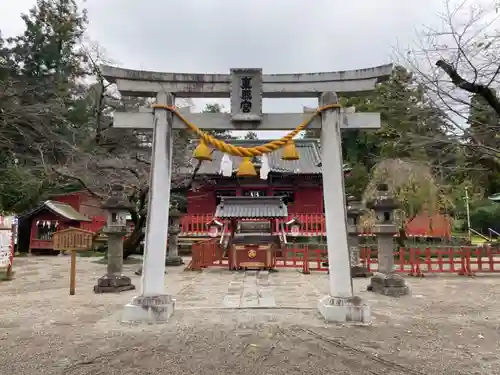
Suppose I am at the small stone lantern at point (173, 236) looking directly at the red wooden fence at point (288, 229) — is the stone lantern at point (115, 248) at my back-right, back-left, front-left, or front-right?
back-right

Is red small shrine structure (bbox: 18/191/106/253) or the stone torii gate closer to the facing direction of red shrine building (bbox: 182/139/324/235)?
the stone torii gate

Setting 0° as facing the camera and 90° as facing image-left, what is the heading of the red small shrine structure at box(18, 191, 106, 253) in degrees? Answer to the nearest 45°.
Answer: approximately 0°

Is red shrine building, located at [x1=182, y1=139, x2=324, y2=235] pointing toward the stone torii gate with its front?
yes

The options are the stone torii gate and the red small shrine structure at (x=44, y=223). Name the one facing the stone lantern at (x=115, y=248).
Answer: the red small shrine structure

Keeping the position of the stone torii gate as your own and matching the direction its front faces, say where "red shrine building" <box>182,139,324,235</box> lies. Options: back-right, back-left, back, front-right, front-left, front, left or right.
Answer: back

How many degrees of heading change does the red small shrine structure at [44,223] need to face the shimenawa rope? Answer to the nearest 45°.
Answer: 0° — it already faces it

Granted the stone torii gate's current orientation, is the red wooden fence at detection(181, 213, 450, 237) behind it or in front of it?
behind

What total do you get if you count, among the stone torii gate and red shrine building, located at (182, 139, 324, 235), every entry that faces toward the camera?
2

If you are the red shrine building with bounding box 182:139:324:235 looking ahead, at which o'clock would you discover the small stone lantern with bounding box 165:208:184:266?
The small stone lantern is roughly at 1 o'clock from the red shrine building.
